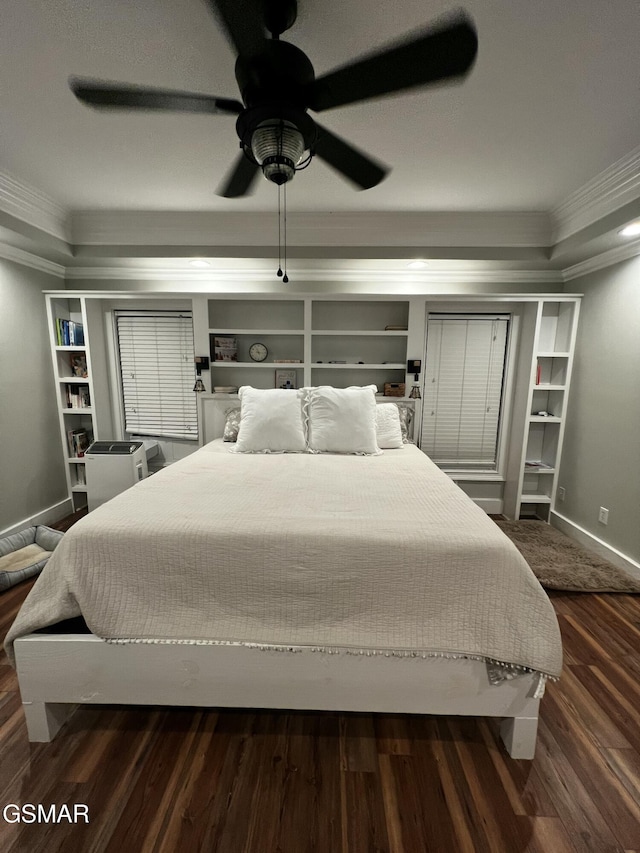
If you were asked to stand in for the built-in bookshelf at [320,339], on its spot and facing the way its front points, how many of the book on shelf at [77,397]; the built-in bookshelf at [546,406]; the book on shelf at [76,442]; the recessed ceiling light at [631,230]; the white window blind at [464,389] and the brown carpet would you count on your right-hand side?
2

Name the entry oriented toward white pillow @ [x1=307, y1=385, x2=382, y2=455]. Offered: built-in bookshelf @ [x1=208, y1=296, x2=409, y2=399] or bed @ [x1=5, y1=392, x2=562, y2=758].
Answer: the built-in bookshelf

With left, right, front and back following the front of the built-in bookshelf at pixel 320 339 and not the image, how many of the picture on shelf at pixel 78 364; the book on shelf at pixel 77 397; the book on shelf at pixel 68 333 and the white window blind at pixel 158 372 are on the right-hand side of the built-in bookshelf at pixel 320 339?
4

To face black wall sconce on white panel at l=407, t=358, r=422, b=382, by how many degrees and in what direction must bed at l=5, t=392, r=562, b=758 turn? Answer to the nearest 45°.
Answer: approximately 135° to its left

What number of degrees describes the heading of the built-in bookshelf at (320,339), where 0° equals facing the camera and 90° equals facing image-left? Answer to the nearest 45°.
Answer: approximately 0°

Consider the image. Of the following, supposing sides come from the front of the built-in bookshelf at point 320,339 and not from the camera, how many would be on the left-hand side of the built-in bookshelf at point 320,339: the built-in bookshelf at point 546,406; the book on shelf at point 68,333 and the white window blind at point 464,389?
2

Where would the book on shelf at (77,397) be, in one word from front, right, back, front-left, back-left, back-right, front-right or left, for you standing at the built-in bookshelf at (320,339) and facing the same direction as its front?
right

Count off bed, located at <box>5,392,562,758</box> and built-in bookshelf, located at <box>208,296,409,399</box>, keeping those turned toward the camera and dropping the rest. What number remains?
2

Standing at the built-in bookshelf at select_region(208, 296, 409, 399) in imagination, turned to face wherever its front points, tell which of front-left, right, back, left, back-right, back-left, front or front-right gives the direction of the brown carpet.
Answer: front-left

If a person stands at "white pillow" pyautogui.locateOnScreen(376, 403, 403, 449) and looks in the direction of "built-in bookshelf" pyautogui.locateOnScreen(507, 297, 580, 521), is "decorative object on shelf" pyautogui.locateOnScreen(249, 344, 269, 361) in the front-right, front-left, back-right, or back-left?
back-left

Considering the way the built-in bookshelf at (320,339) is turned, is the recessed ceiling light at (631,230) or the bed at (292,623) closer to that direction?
the bed

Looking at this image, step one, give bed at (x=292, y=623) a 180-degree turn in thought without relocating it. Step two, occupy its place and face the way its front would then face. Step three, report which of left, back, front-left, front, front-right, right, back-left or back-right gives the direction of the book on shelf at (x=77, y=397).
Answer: front-left

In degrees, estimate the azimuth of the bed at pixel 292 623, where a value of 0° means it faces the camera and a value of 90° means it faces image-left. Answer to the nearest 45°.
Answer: approximately 0°
